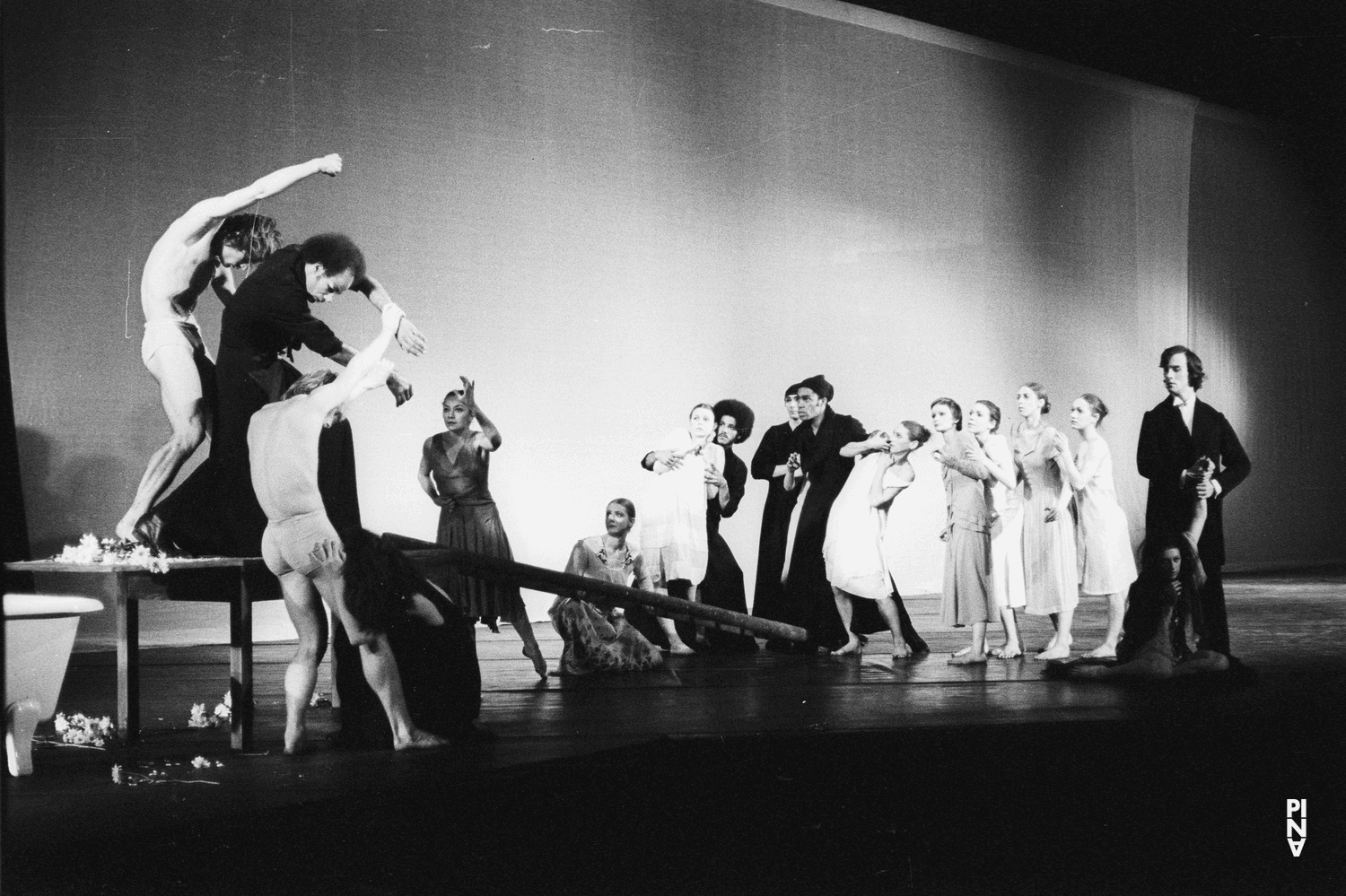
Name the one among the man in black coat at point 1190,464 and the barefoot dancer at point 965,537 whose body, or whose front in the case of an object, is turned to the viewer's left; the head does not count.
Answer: the barefoot dancer

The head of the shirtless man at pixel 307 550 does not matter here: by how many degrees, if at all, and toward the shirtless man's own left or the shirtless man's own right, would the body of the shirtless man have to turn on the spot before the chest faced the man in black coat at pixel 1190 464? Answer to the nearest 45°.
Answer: approximately 45° to the shirtless man's own right

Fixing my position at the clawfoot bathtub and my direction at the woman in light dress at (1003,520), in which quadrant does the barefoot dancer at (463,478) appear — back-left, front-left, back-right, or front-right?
front-left

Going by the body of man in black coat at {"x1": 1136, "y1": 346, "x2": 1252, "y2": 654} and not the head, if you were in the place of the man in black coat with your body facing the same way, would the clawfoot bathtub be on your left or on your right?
on your right

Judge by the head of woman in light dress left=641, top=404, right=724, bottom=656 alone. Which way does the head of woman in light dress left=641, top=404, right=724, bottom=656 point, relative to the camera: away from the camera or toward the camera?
toward the camera

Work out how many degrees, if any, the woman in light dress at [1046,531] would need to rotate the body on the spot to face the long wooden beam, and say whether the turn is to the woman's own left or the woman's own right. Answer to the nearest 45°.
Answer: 0° — they already face it

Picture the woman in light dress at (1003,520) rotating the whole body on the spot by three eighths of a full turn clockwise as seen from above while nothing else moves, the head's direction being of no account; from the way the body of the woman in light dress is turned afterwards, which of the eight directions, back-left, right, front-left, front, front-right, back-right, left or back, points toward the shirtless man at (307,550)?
back-left

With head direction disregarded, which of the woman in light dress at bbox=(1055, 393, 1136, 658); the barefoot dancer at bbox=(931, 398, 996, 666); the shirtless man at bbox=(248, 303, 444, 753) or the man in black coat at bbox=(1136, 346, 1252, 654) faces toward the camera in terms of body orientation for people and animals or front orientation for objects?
the man in black coat

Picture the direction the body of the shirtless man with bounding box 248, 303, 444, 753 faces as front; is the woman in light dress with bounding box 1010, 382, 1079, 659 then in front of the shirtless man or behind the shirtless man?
in front

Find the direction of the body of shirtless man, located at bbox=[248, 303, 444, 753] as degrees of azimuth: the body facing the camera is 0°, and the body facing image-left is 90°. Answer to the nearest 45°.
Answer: approximately 225°

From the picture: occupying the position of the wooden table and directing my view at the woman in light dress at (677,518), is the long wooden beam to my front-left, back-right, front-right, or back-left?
front-right

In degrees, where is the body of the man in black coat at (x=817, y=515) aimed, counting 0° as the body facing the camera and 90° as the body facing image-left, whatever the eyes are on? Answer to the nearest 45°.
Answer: approximately 45°

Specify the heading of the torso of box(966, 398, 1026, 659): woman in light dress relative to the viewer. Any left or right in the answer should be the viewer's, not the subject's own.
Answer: facing the viewer and to the left of the viewer
